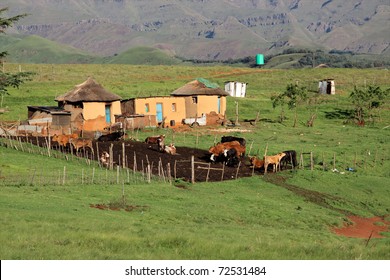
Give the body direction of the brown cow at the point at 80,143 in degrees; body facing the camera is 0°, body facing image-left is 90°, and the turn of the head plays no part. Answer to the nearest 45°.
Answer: approximately 90°

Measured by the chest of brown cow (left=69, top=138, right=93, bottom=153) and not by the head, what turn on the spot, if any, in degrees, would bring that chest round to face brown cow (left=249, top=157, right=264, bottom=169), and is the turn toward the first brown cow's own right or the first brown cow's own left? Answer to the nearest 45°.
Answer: approximately 135° to the first brown cow's own left

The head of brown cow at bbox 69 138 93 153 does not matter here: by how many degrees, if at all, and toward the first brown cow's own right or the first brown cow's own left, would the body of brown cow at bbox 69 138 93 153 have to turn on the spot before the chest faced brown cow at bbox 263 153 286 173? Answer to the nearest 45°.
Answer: approximately 135° to the first brown cow's own left

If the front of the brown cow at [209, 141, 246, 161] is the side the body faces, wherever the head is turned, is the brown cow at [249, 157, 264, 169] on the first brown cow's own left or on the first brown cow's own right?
on the first brown cow's own left
